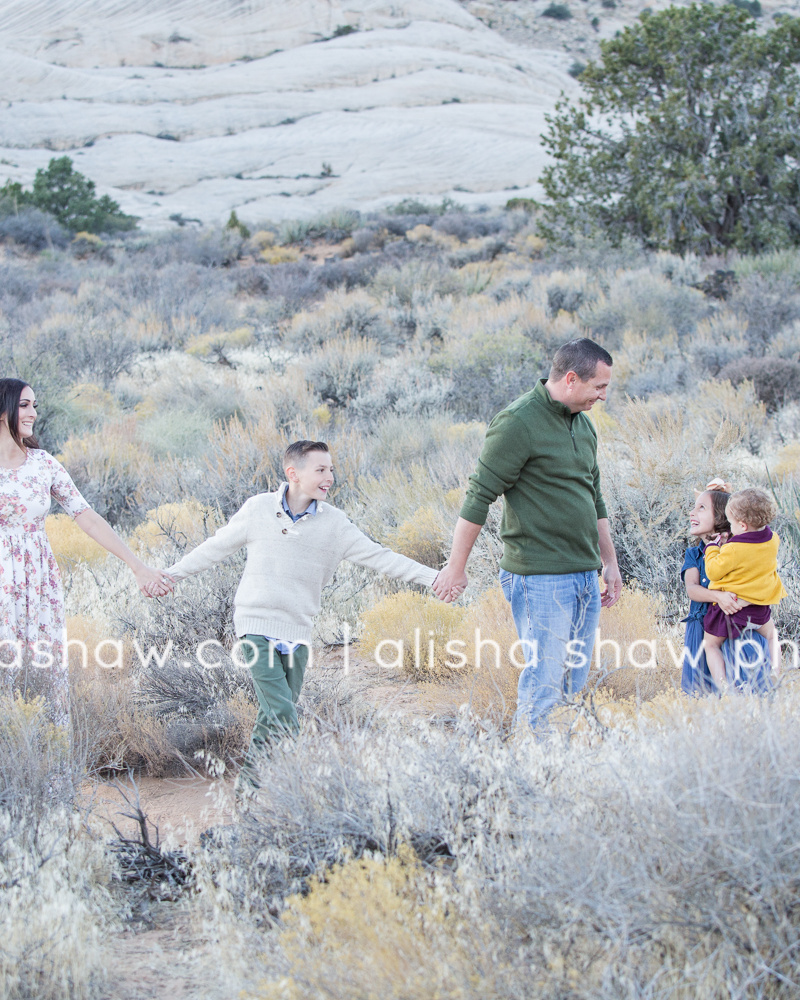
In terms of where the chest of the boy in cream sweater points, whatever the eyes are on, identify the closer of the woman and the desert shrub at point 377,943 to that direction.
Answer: the desert shrub

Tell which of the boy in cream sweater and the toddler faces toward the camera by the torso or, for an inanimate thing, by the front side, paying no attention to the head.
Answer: the boy in cream sweater

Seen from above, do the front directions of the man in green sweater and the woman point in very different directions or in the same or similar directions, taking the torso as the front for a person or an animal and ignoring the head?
same or similar directions

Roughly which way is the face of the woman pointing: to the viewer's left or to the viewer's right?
to the viewer's right

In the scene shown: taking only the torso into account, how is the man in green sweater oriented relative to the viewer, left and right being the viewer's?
facing the viewer and to the right of the viewer

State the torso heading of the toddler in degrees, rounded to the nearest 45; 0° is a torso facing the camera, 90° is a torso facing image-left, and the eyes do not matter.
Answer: approximately 135°

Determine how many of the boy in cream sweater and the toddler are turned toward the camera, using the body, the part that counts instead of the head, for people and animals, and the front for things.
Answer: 1

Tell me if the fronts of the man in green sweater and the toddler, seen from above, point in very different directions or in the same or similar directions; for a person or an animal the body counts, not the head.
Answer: very different directions

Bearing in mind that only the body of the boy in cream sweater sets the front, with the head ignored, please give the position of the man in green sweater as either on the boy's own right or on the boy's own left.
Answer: on the boy's own left

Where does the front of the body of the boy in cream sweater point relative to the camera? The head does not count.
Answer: toward the camera
